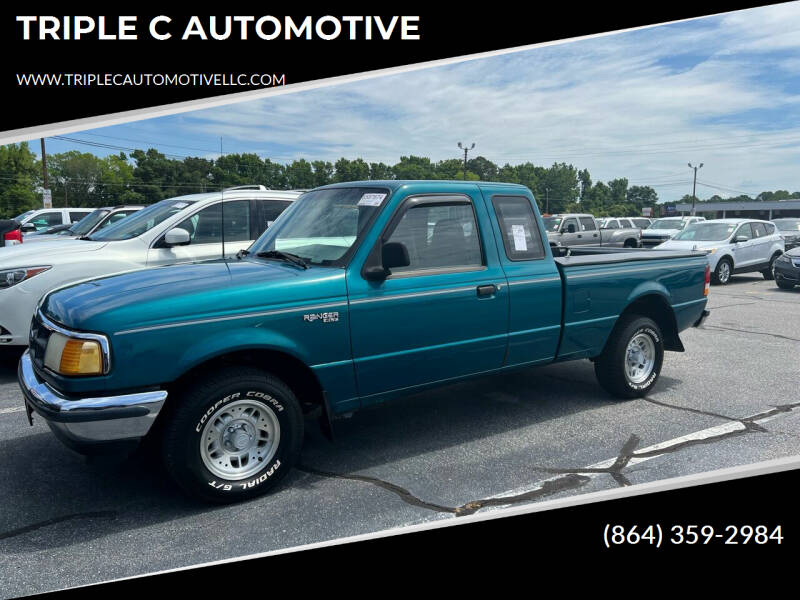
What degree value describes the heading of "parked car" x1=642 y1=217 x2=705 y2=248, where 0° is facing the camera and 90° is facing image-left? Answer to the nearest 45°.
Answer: approximately 45°

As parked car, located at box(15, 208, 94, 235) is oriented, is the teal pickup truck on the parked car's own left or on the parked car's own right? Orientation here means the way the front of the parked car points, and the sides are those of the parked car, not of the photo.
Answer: on the parked car's own left

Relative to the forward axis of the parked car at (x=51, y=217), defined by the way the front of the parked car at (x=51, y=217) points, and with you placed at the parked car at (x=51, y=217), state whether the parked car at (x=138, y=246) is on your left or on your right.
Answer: on your left

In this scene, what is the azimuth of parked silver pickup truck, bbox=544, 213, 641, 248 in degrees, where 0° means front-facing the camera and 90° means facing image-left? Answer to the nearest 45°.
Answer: approximately 45°

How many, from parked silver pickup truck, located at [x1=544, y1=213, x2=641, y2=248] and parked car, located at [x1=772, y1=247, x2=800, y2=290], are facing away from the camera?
0

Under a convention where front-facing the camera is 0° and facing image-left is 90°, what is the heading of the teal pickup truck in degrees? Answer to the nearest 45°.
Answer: approximately 45°

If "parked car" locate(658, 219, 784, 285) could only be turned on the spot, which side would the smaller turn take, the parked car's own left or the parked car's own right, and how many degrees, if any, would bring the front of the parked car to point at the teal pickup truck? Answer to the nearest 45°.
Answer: approximately 45° to the parked car's own left

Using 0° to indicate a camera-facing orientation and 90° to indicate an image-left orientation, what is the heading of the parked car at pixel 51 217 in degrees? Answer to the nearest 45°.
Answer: approximately 45°

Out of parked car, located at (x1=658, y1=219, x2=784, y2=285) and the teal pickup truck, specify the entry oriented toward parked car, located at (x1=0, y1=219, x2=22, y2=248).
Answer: parked car, located at (x1=658, y1=219, x2=784, y2=285)

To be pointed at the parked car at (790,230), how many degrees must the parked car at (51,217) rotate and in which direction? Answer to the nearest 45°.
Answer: approximately 135° to its left

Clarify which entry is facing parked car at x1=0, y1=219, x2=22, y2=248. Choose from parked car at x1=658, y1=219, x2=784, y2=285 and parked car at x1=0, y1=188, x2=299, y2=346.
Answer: parked car at x1=658, y1=219, x2=784, y2=285
